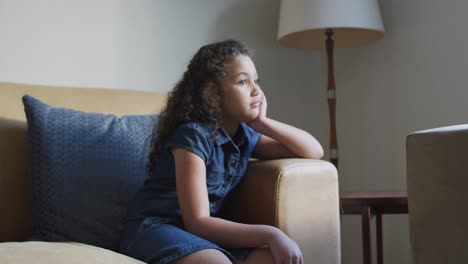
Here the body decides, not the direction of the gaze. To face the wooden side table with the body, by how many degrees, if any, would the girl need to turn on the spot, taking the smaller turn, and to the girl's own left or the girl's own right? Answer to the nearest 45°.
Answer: approximately 90° to the girl's own left
